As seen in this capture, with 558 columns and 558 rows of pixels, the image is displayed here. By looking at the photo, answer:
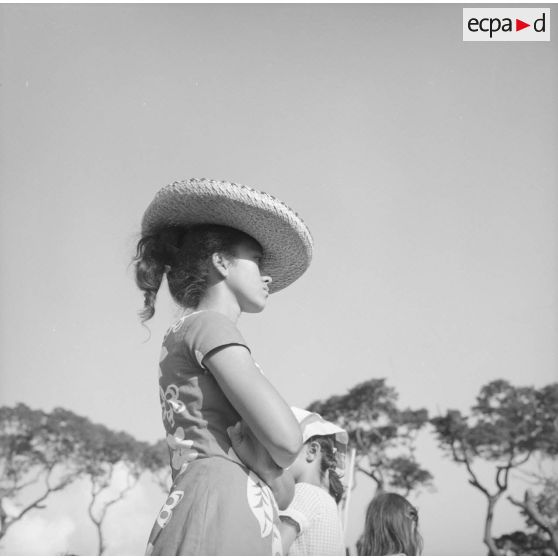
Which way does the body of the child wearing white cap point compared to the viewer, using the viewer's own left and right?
facing away from the viewer and to the left of the viewer

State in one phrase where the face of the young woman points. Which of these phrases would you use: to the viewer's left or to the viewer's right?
to the viewer's right

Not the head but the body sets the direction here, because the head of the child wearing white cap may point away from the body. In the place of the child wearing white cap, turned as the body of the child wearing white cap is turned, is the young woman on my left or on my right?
on my left
